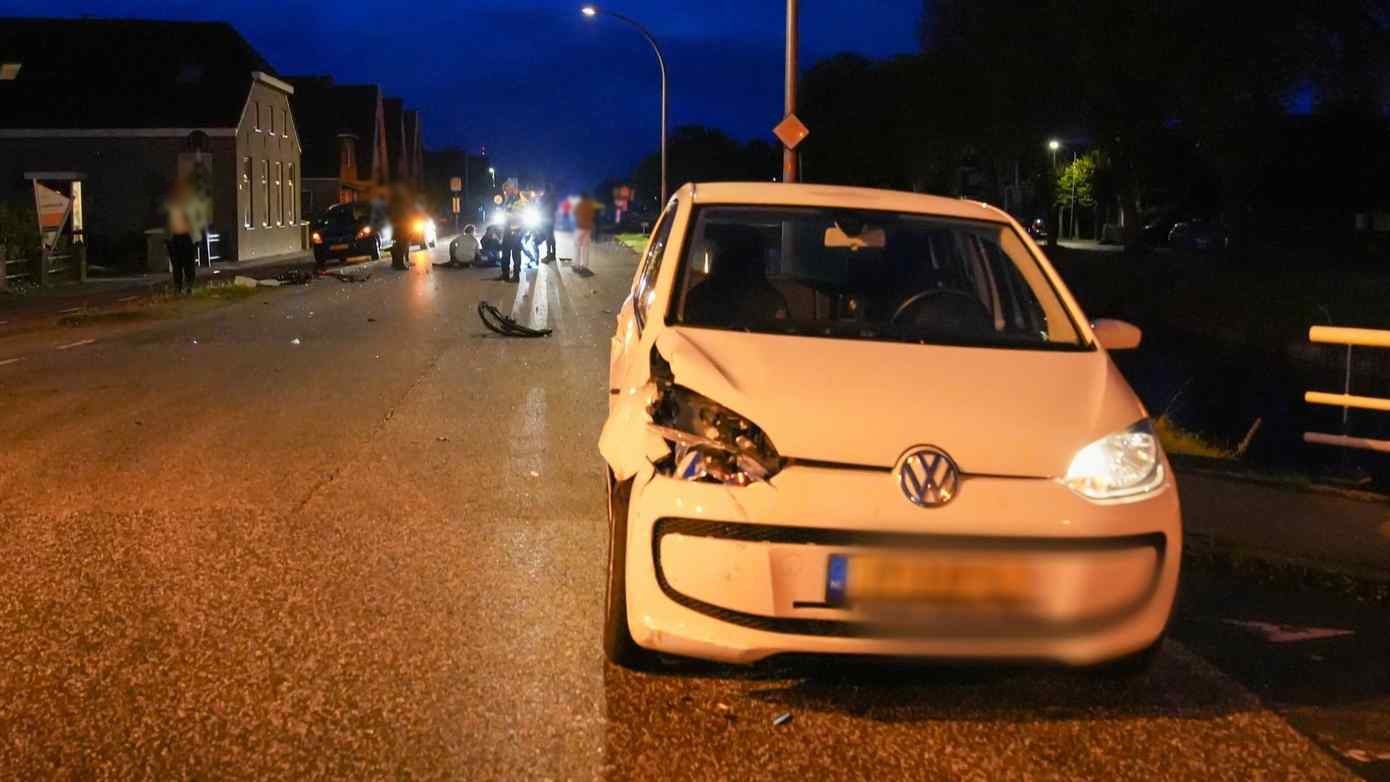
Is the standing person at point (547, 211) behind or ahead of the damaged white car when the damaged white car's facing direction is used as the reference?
behind

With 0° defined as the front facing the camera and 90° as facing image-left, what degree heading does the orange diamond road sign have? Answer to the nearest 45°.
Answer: approximately 0°

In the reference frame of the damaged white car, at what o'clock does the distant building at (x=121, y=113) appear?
The distant building is roughly at 5 o'clock from the damaged white car.

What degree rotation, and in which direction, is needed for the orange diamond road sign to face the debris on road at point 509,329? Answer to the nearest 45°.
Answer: approximately 45° to its right

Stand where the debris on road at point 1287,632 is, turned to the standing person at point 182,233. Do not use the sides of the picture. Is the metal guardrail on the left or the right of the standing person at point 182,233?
right

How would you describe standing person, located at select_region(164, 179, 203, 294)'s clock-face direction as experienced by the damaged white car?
The standing person is roughly at 5 o'clock from the damaged white car.
